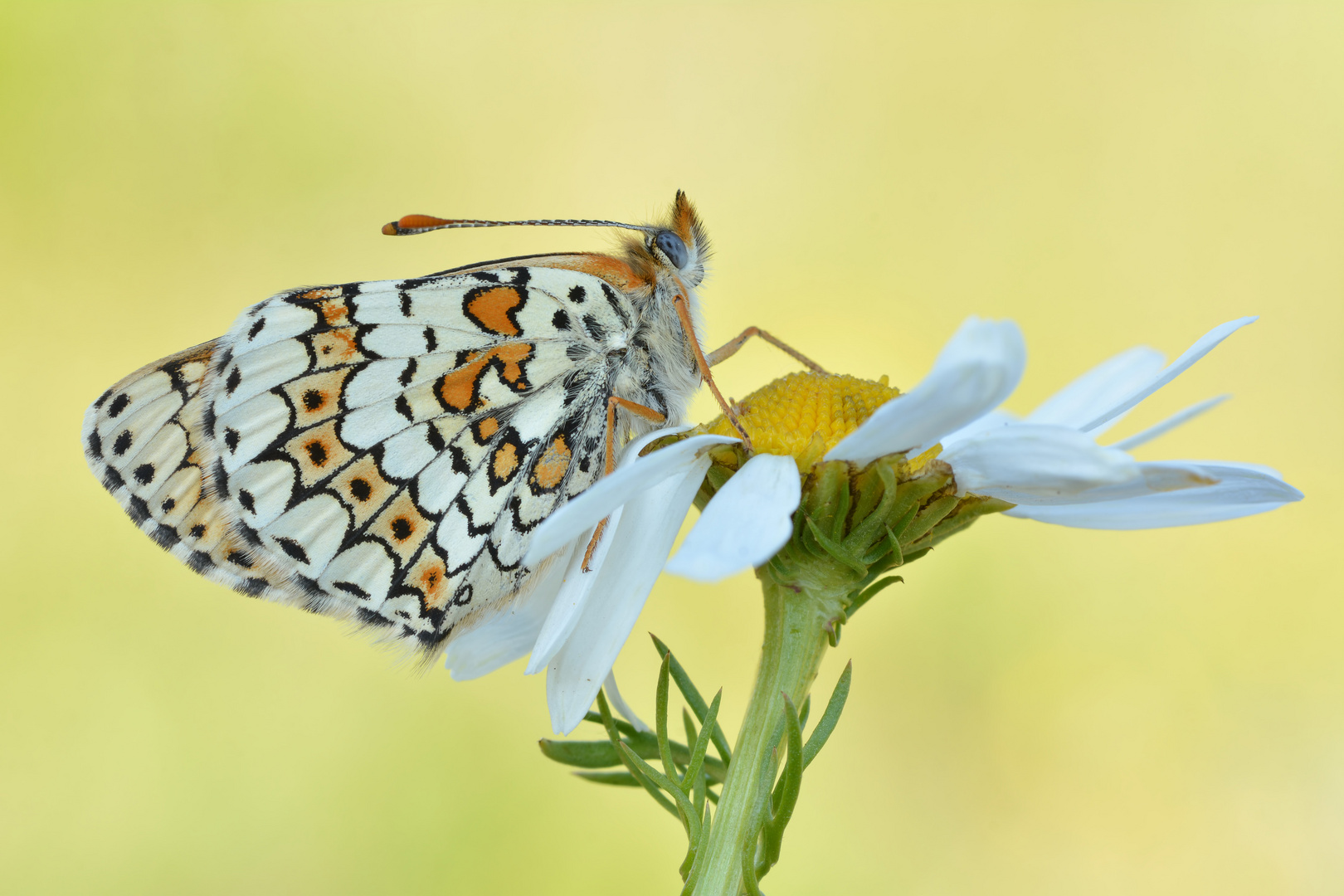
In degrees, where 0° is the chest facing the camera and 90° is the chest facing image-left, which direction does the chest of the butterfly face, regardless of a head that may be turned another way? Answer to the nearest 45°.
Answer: approximately 270°
